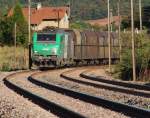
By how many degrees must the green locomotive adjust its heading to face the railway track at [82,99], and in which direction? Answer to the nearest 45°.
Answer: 0° — it already faces it

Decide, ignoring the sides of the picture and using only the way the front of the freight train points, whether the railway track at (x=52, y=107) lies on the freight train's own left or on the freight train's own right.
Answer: on the freight train's own left

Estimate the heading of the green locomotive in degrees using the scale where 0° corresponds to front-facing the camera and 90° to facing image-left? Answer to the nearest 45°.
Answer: approximately 0°

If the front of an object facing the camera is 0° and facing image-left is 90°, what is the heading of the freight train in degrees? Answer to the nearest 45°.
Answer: approximately 45°

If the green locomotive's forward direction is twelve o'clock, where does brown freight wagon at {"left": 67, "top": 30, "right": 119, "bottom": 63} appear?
The brown freight wagon is roughly at 7 o'clock from the green locomotive.
